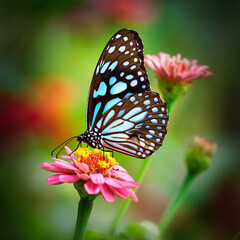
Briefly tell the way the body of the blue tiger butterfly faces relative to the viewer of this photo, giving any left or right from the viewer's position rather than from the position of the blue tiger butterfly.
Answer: facing to the left of the viewer
